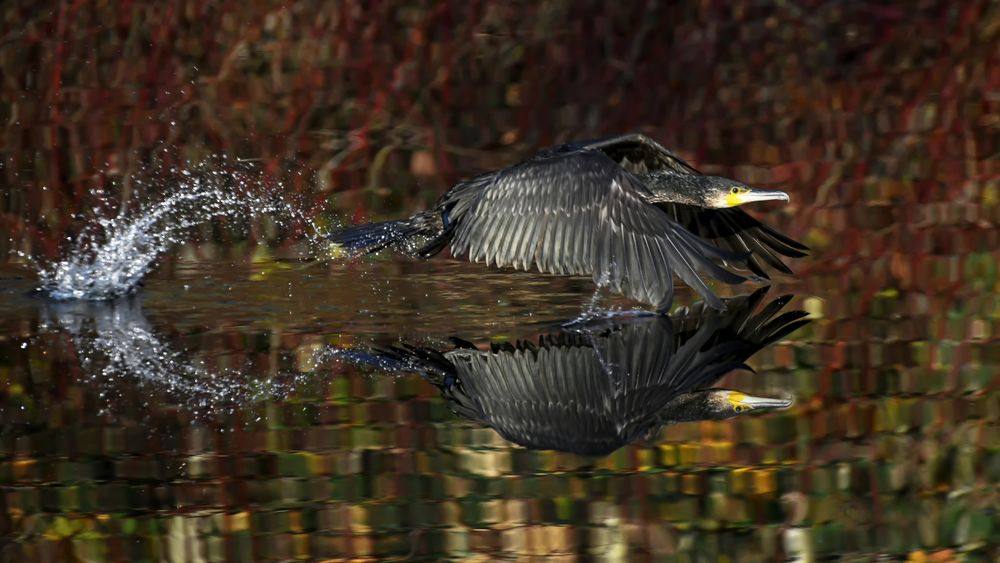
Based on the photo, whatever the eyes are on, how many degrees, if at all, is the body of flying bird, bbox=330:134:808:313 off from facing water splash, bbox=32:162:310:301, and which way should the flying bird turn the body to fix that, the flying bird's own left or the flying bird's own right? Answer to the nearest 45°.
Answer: approximately 135° to the flying bird's own left

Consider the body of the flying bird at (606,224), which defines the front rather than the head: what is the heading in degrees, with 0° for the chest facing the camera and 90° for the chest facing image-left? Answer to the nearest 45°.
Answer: approximately 270°
